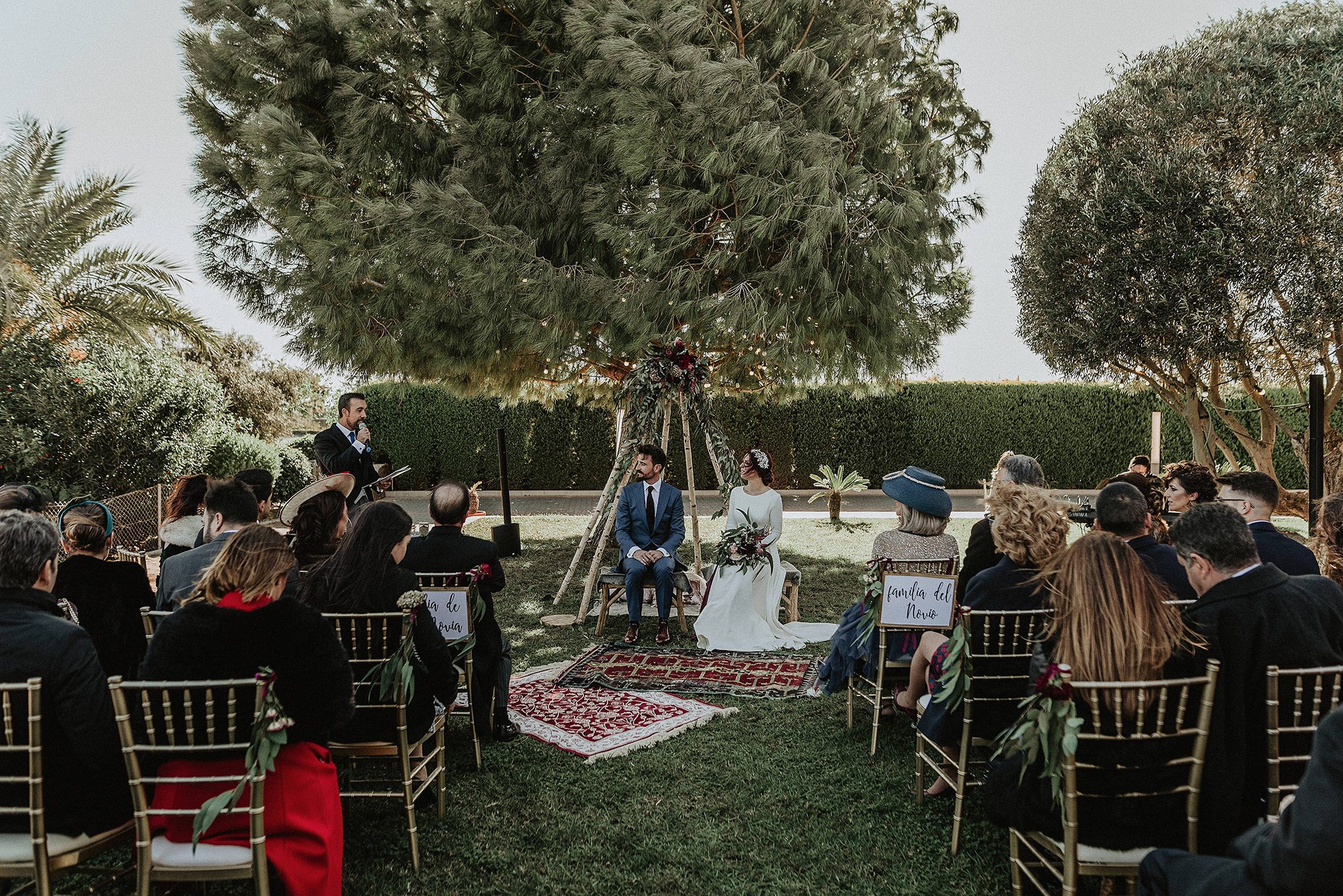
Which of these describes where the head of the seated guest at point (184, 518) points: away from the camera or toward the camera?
away from the camera

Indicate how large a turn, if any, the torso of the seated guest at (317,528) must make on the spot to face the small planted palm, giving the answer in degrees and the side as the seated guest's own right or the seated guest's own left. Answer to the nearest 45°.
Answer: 0° — they already face it

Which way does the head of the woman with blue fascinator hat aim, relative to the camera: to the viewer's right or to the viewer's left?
to the viewer's left

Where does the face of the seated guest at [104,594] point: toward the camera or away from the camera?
away from the camera

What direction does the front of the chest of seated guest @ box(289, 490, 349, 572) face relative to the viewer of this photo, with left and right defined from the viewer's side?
facing away from the viewer and to the right of the viewer

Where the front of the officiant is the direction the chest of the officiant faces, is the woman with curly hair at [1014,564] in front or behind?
in front

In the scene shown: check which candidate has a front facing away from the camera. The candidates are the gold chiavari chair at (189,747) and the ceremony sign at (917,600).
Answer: the gold chiavari chair

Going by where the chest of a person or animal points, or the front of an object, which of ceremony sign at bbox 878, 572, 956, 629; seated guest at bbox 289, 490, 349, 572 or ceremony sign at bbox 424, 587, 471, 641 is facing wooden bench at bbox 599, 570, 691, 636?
the seated guest

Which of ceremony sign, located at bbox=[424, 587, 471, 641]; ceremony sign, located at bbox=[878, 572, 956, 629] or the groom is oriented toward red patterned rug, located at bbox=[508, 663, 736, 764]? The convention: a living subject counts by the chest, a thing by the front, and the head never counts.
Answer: the groom

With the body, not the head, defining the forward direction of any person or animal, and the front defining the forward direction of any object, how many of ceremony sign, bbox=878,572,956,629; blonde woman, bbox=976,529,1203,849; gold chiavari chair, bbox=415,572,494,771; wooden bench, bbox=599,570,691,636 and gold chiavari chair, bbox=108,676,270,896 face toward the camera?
2

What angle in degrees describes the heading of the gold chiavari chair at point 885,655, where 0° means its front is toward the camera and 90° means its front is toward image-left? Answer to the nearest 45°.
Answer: approximately 135°

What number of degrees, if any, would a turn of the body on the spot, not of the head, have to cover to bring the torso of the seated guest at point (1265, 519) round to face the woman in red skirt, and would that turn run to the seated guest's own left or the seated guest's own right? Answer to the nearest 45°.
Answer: approximately 90° to the seated guest's own left

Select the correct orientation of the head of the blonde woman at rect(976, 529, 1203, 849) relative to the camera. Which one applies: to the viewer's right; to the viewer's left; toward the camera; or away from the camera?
away from the camera

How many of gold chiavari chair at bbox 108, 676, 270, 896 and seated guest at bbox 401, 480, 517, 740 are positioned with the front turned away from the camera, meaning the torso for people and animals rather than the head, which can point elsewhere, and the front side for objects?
2

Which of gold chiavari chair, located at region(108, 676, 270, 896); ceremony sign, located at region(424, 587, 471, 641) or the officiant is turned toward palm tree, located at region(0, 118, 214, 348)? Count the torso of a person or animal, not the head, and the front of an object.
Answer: the gold chiavari chair

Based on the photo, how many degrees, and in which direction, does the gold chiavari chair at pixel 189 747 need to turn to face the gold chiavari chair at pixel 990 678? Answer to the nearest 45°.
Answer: approximately 90° to its right

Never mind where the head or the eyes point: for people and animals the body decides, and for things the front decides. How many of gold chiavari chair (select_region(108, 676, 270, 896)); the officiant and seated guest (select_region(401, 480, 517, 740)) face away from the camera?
2
